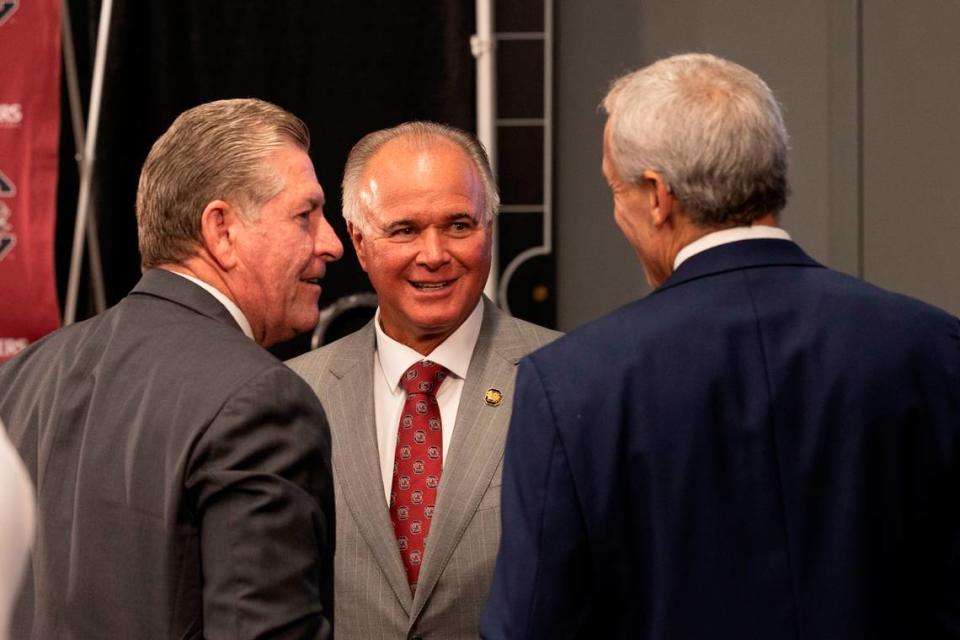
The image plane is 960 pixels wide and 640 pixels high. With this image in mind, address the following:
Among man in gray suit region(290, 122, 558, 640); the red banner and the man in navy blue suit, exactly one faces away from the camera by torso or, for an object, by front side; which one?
the man in navy blue suit

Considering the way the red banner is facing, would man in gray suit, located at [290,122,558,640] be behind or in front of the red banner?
in front

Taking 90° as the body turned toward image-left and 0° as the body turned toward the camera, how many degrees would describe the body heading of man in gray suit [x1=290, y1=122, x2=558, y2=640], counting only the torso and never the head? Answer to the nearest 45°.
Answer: approximately 0°

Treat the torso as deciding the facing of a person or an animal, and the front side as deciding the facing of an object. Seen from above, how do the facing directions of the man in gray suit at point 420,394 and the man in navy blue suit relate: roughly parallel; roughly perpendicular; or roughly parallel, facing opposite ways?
roughly parallel, facing opposite ways

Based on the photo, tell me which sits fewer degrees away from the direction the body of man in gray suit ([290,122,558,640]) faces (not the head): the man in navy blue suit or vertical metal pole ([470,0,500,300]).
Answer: the man in navy blue suit

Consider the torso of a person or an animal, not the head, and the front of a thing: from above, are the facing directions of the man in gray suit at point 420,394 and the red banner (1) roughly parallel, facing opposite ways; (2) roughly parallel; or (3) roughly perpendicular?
roughly parallel

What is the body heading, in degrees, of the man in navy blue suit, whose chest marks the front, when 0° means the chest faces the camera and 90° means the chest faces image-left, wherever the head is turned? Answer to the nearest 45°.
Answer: approximately 180°

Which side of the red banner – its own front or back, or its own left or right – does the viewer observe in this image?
front

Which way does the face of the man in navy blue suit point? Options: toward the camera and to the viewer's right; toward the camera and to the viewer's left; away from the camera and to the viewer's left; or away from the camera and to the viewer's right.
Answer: away from the camera and to the viewer's left

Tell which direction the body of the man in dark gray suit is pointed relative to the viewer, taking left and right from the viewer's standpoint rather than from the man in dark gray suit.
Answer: facing away from the viewer and to the right of the viewer

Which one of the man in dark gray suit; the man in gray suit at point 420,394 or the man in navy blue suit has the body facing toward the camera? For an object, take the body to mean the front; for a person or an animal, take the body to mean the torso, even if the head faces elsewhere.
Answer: the man in gray suit

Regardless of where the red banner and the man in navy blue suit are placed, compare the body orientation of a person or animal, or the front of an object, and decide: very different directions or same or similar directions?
very different directions
